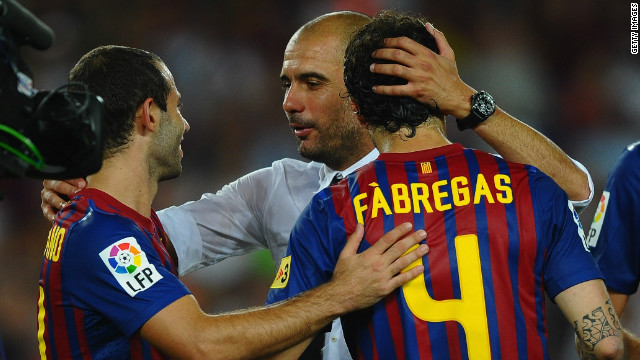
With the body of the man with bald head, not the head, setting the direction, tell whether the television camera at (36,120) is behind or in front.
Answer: in front

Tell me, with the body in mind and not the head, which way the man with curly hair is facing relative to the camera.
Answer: away from the camera

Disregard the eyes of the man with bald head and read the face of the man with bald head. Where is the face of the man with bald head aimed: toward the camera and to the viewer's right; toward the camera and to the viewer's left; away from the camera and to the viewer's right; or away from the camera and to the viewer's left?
toward the camera and to the viewer's left

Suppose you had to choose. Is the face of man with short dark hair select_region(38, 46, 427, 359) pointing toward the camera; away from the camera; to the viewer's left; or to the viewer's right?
to the viewer's right

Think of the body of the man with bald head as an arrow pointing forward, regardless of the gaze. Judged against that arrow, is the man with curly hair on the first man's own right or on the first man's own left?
on the first man's own left

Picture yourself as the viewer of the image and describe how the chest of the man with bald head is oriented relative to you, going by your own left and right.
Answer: facing the viewer and to the left of the viewer

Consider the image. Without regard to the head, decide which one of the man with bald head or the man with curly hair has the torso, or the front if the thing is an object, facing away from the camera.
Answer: the man with curly hair

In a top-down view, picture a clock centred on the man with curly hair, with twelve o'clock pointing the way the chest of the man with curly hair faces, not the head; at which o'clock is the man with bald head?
The man with bald head is roughly at 11 o'clock from the man with curly hair.

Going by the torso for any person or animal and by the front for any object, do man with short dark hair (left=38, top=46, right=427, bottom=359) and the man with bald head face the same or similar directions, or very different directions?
very different directions

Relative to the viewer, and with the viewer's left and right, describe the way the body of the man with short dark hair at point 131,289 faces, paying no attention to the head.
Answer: facing away from the viewer and to the right of the viewer

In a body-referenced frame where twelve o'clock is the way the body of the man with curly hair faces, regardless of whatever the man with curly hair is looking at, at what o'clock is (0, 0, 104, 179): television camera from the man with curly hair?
The television camera is roughly at 8 o'clock from the man with curly hair.

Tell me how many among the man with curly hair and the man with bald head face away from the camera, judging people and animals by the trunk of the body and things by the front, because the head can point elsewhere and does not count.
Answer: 1

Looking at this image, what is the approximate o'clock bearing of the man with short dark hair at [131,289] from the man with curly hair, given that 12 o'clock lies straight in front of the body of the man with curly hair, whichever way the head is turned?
The man with short dark hair is roughly at 9 o'clock from the man with curly hair.
